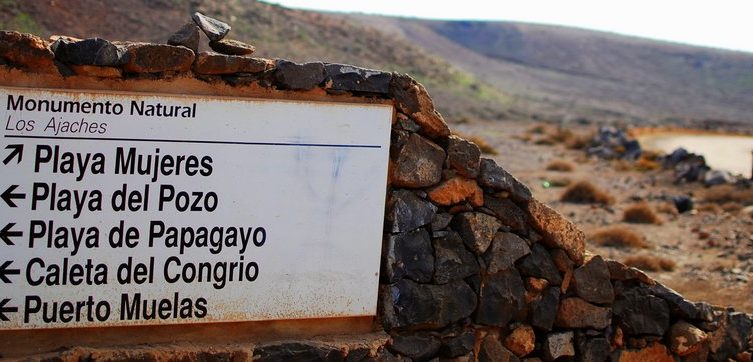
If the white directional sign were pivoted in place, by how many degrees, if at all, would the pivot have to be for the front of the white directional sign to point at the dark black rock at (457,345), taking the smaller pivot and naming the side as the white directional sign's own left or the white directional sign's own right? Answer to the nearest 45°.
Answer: approximately 90° to the white directional sign's own left

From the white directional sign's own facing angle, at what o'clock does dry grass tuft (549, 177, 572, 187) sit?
The dry grass tuft is roughly at 7 o'clock from the white directional sign.

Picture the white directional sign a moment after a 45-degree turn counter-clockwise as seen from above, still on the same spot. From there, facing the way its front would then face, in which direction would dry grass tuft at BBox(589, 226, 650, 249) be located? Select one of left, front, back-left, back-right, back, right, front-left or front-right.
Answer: left

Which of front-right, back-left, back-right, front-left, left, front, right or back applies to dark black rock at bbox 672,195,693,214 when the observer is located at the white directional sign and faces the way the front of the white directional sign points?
back-left

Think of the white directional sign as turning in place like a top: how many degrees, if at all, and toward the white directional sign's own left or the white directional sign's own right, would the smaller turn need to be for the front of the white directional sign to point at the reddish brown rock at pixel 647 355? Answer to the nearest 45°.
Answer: approximately 90° to the white directional sign's own left

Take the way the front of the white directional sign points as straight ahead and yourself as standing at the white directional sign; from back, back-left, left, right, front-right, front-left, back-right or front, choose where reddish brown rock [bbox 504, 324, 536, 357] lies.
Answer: left

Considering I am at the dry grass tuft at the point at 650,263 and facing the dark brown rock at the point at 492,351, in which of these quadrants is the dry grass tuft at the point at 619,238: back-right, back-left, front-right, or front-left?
back-right

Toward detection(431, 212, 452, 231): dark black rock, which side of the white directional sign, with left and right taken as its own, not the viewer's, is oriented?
left

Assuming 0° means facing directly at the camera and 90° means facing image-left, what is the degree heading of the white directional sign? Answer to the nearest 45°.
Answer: approximately 0°

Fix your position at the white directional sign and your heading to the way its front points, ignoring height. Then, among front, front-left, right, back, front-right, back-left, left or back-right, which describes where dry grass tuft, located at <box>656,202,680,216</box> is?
back-left

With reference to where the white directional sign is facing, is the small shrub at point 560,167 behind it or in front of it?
behind

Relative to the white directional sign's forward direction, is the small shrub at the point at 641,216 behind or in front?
behind
